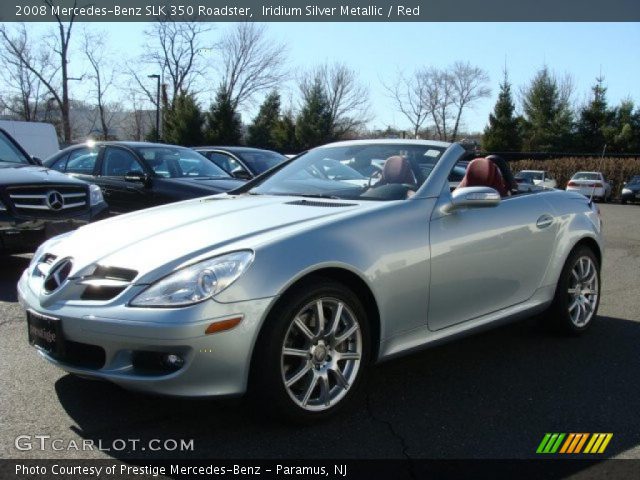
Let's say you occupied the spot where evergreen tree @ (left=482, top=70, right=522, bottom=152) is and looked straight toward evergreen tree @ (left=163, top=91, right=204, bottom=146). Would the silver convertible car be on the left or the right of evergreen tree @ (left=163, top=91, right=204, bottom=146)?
left

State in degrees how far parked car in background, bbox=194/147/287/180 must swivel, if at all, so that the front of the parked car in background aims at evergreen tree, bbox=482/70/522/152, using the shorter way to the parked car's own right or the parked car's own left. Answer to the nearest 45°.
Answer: approximately 90° to the parked car's own left

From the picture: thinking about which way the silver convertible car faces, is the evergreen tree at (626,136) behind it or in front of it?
behind
